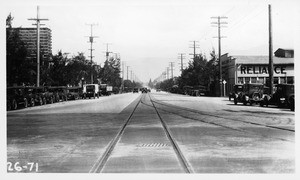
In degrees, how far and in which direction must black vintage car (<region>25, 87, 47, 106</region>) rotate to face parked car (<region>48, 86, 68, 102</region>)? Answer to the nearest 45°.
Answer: approximately 135° to its left

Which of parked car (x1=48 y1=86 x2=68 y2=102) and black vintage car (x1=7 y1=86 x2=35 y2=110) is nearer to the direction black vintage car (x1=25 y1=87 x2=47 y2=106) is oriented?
the black vintage car
